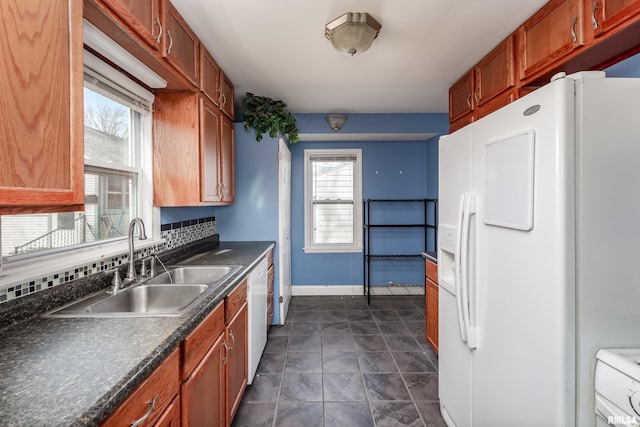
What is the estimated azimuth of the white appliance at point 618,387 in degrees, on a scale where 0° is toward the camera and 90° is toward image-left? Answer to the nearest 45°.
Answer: approximately 45°

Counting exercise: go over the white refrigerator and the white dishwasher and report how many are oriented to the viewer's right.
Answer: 1

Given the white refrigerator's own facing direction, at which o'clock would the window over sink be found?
The window over sink is roughly at 1 o'clock from the white refrigerator.

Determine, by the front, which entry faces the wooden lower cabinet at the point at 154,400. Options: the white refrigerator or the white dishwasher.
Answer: the white refrigerator

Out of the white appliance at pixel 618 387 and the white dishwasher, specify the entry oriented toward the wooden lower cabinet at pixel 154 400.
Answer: the white appliance

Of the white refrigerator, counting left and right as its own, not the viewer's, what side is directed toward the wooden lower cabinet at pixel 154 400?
front

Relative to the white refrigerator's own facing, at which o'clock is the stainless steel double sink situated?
The stainless steel double sink is roughly at 1 o'clock from the white refrigerator.

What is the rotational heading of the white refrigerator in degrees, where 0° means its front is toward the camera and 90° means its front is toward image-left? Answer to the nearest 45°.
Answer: approximately 45°

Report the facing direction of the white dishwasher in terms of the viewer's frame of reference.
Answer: facing to the right of the viewer

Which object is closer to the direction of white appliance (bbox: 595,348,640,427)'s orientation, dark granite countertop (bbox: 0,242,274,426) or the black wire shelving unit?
the dark granite countertop

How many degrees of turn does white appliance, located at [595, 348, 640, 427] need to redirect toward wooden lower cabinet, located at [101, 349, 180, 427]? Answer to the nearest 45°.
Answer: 0° — it already faces it

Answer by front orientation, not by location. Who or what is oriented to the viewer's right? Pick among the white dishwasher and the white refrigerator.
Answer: the white dishwasher
